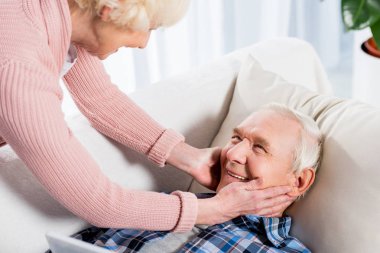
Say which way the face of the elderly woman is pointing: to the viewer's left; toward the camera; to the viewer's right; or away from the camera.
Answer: to the viewer's right

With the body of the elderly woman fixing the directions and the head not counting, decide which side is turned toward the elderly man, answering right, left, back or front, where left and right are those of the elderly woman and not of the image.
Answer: front

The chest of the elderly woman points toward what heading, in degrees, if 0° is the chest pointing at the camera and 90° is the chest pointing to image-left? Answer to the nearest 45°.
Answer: approximately 270°

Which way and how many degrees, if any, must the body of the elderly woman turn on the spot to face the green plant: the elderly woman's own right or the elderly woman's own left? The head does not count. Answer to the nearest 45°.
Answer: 0° — they already face it
